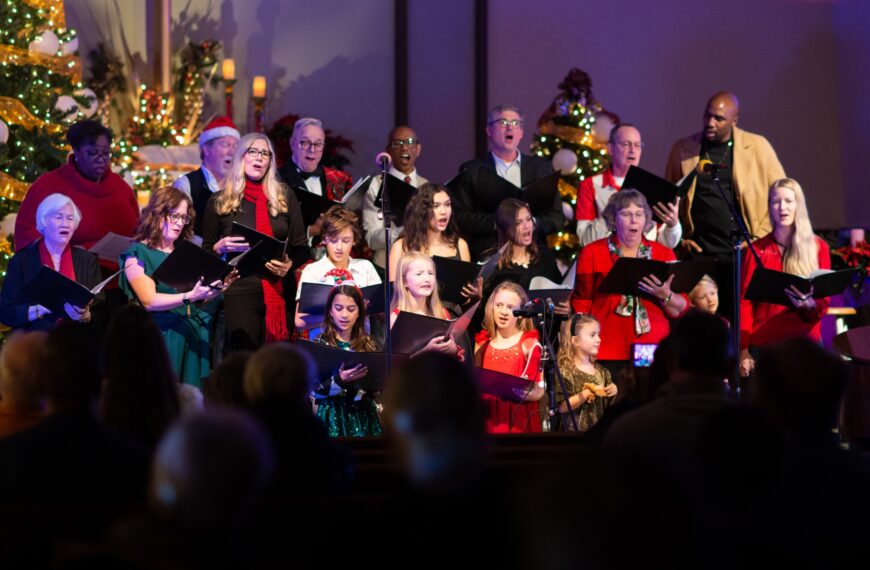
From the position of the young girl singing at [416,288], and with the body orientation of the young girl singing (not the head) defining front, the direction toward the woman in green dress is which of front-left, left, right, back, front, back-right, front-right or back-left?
back-right

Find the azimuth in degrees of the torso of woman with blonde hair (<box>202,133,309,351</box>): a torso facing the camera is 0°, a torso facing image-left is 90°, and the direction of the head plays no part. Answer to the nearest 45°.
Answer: approximately 0°

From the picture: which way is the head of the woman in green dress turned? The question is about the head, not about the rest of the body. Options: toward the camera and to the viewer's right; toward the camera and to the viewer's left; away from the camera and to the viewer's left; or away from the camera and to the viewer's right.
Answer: toward the camera and to the viewer's right

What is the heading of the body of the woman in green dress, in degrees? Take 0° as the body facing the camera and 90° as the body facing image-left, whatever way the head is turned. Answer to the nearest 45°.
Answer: approximately 315°

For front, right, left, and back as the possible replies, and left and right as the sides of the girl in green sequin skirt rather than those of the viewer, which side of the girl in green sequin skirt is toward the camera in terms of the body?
front

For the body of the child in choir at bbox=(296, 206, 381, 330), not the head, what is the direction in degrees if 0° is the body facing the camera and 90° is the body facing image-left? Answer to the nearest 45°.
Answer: approximately 0°

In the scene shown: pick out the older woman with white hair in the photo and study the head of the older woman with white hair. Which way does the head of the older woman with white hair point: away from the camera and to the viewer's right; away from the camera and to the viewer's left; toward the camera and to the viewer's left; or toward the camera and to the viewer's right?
toward the camera and to the viewer's right

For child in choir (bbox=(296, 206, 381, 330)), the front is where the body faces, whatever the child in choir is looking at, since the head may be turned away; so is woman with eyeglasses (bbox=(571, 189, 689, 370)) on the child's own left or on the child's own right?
on the child's own left

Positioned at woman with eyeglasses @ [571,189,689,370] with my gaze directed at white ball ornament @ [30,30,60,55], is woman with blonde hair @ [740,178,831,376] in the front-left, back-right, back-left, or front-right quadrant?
back-right

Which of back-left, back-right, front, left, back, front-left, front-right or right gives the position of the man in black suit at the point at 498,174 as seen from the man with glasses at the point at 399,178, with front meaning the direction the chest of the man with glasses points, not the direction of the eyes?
left

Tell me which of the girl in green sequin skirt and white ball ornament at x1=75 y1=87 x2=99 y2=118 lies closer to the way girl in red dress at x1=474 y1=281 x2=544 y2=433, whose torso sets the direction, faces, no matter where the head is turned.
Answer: the girl in green sequin skirt

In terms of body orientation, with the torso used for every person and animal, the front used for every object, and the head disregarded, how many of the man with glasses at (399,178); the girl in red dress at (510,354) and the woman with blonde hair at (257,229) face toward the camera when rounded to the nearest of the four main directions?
3
